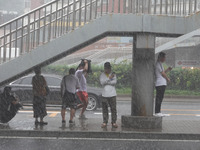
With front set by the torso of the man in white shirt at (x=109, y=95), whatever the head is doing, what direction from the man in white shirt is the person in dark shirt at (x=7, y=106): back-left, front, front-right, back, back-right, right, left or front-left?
right

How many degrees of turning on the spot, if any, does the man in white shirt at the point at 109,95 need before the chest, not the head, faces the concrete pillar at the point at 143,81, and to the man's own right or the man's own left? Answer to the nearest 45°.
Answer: approximately 90° to the man's own left

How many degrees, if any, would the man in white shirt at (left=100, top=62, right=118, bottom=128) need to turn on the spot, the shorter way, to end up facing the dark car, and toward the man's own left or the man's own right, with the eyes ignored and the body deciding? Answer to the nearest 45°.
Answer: approximately 180°

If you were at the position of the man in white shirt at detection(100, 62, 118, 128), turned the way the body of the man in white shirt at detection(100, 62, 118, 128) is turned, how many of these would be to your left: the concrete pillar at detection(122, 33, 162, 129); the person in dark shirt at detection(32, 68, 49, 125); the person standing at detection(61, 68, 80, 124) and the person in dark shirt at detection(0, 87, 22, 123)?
1

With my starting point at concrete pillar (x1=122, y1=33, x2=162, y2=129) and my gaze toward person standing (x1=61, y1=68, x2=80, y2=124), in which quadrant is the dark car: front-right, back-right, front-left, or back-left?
front-right

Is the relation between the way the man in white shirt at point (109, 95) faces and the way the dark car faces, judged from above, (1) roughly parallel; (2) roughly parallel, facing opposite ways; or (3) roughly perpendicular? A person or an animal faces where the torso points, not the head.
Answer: roughly perpendicular

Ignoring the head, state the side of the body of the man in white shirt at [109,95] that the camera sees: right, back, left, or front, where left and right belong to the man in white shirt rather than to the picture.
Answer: front
